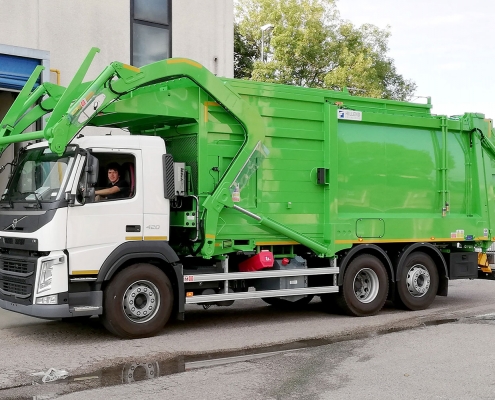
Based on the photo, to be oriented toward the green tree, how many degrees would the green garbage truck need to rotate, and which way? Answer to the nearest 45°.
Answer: approximately 135° to its right

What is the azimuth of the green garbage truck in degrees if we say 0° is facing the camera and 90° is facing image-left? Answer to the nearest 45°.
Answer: approximately 45°

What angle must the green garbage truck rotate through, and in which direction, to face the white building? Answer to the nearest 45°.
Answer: approximately 90° to its right
